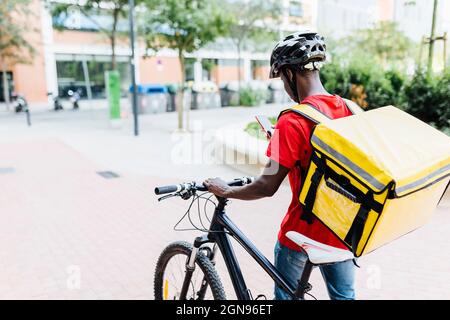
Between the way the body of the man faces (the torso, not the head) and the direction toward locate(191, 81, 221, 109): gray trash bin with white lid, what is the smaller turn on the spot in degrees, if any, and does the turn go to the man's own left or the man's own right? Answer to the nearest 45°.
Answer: approximately 45° to the man's own right

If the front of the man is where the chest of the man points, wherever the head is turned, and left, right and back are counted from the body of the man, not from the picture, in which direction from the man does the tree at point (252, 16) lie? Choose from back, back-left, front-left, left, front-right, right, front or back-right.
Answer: front-right

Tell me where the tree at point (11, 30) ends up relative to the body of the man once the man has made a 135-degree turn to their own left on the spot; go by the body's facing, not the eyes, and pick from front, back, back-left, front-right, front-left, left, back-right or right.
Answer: back-right

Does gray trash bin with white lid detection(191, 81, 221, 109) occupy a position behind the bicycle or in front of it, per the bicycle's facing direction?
in front

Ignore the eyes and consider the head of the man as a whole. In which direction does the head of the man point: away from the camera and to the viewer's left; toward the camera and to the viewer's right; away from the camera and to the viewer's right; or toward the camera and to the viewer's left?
away from the camera and to the viewer's left

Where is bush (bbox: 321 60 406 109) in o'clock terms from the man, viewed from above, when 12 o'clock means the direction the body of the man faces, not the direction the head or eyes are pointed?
The bush is roughly at 2 o'clock from the man.

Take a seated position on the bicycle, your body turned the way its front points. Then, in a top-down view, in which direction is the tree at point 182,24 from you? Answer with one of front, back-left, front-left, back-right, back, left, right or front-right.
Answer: front-right

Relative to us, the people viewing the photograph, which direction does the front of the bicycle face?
facing away from the viewer and to the left of the viewer

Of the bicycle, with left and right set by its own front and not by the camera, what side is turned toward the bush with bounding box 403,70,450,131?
right

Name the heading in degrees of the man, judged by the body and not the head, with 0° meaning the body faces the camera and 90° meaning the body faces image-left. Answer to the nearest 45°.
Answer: approximately 135°

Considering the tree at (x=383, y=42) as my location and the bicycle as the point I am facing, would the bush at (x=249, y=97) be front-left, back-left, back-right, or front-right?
front-right

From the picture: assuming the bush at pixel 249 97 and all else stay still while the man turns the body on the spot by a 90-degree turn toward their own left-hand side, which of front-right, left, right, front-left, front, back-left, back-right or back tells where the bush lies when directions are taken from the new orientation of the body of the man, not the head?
back-right
